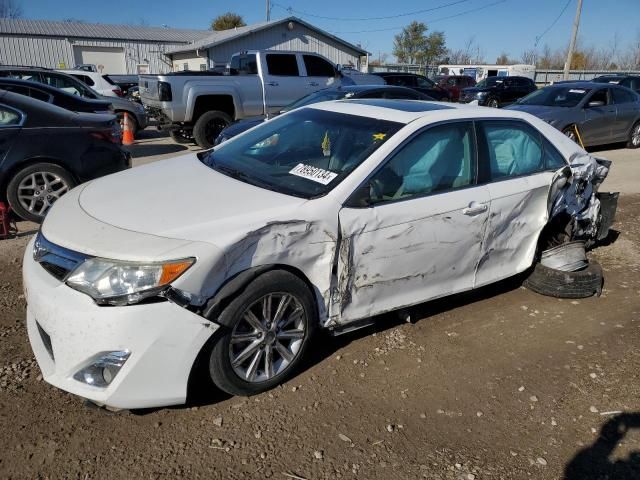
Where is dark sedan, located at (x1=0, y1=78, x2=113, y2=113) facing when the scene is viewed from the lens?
facing to the left of the viewer

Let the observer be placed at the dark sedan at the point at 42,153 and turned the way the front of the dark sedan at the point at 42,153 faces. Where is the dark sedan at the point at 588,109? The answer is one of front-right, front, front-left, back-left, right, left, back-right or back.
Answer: back

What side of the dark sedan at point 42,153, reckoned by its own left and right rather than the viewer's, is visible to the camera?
left

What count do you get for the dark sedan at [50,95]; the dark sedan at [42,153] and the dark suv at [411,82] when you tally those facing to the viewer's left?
2

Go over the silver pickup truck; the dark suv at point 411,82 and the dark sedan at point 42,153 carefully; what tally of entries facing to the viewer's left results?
1

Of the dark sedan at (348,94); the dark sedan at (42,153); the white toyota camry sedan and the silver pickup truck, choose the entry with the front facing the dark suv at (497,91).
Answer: the silver pickup truck

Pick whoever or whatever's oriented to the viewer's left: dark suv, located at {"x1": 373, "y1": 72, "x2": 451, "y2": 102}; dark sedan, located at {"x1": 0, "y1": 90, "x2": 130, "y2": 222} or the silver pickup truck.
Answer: dark sedan, located at {"x1": 0, "y1": 90, "x2": 130, "y2": 222}

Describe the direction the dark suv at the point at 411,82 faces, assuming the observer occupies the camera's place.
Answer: facing the viewer and to the right of the viewer

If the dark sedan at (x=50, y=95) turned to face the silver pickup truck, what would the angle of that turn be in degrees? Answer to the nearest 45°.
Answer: approximately 135° to its right

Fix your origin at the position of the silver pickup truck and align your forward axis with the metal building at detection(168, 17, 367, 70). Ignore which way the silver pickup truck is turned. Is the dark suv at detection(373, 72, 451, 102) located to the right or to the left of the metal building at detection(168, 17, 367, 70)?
right

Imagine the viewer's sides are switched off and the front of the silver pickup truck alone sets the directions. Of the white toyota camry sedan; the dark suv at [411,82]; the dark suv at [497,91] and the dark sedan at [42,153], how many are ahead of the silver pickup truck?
2

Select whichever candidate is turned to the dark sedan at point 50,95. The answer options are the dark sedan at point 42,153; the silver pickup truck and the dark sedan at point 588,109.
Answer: the dark sedan at point 588,109

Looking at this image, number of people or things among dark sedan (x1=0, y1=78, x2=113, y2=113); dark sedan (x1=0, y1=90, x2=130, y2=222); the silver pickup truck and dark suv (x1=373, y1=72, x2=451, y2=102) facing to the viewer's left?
2

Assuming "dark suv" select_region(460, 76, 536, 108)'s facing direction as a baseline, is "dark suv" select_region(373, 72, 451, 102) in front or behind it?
in front

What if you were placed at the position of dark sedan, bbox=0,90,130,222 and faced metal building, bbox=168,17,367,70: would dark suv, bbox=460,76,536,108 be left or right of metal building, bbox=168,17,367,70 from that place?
right

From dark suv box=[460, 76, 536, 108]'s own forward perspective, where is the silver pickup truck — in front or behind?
in front

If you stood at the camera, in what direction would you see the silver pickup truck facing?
facing away from the viewer and to the right of the viewer

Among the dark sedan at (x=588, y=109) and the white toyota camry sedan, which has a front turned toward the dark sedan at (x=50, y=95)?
the dark sedan at (x=588, y=109)

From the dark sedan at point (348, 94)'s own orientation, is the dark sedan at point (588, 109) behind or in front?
behind
